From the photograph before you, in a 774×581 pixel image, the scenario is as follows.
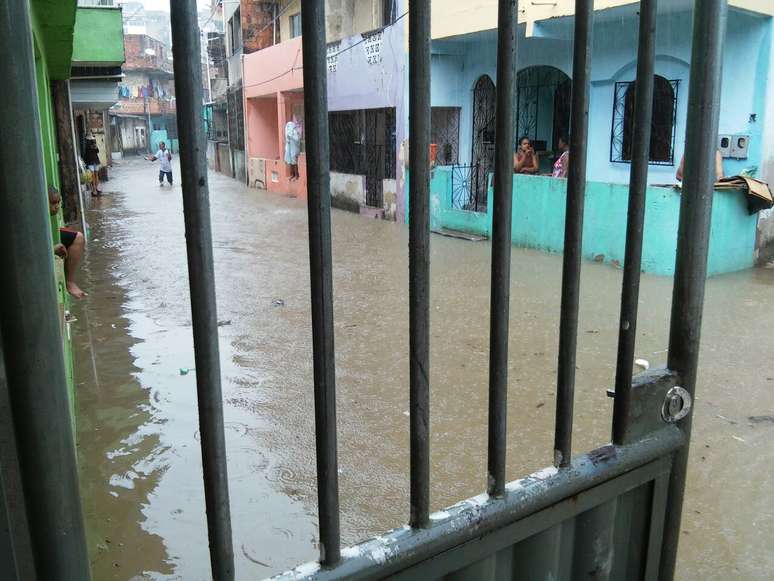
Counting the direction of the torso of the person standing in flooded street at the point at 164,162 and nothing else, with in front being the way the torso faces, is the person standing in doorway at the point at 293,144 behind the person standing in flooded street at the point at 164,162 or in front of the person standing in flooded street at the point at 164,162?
in front

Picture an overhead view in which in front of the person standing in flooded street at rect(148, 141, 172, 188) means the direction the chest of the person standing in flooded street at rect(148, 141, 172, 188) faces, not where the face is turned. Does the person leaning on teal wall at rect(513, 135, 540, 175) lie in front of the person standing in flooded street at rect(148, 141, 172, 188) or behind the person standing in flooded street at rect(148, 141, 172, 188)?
in front

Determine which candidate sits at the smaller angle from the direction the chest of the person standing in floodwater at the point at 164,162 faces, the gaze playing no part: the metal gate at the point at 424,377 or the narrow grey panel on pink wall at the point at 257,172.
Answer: the metal gate

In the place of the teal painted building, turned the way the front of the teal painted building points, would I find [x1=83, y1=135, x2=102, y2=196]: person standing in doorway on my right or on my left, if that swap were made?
on my right

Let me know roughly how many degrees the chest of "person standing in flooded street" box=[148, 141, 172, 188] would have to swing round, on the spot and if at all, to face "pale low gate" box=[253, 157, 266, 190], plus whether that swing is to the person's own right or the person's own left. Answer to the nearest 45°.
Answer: approximately 45° to the person's own left

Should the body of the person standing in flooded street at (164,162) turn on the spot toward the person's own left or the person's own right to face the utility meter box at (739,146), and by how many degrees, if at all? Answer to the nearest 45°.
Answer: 0° — they already face it

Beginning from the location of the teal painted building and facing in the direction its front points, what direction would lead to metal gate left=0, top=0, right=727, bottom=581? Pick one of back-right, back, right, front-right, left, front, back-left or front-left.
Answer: front-left

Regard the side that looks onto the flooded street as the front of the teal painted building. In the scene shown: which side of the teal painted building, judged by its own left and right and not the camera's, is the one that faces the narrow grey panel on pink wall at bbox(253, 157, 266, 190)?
right

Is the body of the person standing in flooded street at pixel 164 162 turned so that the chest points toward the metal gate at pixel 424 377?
yes

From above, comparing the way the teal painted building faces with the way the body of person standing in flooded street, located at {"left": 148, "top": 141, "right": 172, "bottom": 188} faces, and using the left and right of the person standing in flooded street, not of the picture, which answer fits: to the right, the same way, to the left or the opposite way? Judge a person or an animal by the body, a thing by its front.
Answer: to the right

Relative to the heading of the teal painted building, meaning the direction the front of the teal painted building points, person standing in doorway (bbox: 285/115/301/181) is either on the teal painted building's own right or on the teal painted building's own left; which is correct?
on the teal painted building's own right

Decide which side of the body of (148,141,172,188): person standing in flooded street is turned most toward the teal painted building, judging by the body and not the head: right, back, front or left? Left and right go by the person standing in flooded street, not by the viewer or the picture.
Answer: front

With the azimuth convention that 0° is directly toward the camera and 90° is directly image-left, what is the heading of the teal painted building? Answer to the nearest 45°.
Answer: approximately 45°

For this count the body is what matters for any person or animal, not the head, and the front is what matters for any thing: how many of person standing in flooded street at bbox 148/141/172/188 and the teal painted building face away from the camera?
0
